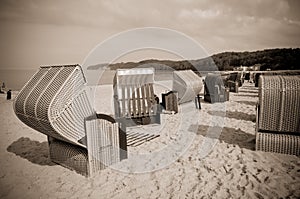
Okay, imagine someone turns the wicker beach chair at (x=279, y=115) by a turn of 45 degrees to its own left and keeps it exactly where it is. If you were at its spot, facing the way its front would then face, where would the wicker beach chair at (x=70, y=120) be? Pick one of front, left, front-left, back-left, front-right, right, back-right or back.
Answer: left

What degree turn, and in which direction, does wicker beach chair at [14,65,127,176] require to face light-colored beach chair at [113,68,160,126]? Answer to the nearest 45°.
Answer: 0° — it already faces it

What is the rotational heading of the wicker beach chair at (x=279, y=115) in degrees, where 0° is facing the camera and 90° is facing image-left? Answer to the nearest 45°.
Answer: approximately 180°

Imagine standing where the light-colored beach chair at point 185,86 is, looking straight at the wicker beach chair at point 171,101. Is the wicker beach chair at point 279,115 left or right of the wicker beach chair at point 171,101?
left
